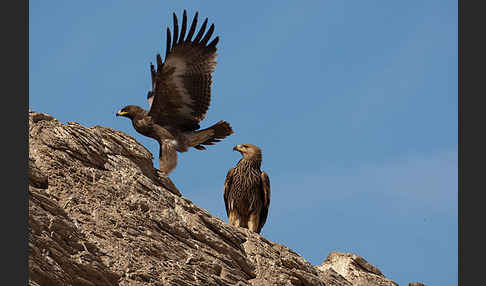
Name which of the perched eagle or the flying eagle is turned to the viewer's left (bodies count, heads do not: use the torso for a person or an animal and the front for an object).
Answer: the flying eagle

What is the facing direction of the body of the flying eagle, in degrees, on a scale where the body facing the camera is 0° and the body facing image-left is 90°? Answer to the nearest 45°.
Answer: approximately 90°

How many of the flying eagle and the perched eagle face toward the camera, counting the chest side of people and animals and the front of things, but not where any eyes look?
1

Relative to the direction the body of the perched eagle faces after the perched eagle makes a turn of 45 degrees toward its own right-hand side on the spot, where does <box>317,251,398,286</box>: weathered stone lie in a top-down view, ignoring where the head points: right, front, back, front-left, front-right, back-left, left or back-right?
back-left

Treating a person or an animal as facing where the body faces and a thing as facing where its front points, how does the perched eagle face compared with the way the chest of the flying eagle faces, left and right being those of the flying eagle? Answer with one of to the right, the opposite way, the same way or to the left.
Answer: to the left

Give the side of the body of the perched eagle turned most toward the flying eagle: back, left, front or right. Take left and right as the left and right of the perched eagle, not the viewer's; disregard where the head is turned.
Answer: right

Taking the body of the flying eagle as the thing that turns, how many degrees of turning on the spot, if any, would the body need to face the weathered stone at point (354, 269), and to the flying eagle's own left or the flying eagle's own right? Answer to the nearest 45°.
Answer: approximately 180°

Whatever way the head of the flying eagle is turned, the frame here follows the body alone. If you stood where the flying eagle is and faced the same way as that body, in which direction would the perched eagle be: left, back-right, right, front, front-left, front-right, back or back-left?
back

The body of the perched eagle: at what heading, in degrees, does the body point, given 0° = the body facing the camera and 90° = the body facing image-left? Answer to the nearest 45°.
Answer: approximately 0°
